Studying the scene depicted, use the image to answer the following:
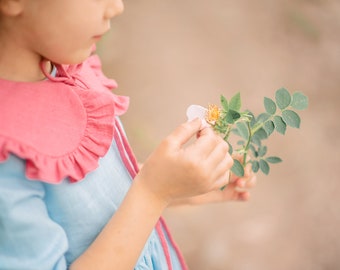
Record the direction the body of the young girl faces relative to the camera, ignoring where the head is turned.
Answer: to the viewer's right

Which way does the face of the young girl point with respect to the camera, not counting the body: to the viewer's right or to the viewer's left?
to the viewer's right
